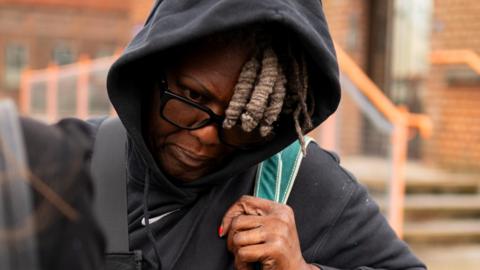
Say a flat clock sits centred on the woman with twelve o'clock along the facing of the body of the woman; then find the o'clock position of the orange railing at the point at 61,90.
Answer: The orange railing is roughly at 4 o'clock from the woman.

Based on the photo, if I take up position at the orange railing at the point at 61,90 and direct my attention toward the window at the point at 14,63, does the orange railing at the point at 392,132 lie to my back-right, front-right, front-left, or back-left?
back-right

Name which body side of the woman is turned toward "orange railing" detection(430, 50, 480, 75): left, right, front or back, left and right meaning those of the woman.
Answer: back

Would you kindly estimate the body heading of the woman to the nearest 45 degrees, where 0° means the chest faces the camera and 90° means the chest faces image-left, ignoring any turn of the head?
approximately 45°

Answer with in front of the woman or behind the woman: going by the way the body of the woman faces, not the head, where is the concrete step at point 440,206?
behind
